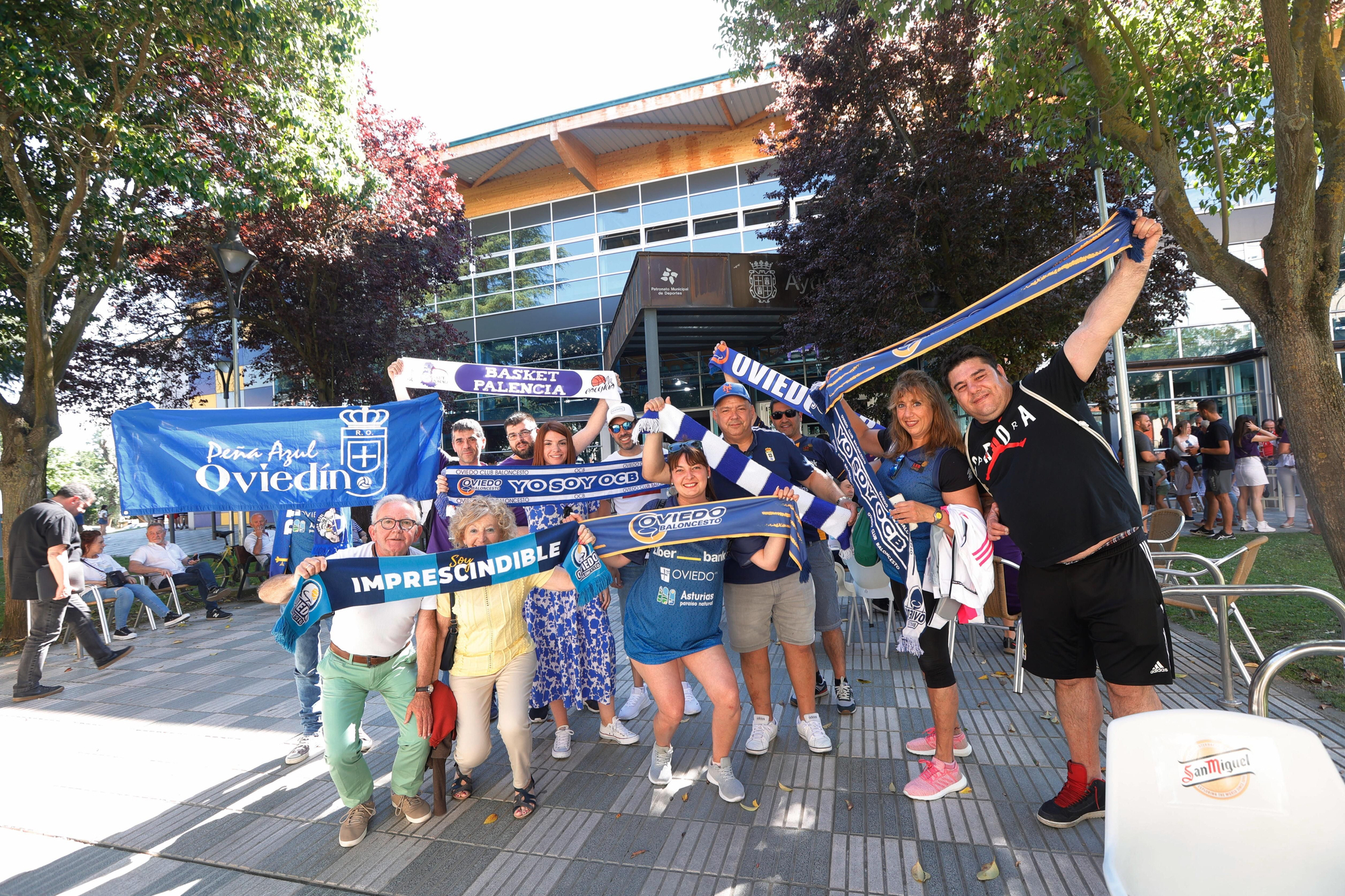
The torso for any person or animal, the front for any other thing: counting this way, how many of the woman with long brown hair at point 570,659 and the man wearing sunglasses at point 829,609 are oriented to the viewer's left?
0

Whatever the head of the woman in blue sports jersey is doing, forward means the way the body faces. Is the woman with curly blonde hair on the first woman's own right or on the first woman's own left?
on the first woman's own right

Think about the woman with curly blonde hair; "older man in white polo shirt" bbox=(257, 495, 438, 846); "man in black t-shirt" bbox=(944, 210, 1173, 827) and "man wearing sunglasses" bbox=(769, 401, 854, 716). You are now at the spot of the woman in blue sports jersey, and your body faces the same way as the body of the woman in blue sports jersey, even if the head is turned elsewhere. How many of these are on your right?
2

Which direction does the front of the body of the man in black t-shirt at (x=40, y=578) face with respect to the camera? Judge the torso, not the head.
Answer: to the viewer's right

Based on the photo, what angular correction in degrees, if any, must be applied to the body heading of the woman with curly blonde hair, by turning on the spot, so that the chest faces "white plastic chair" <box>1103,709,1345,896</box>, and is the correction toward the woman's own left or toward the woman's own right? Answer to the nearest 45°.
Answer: approximately 45° to the woman's own left

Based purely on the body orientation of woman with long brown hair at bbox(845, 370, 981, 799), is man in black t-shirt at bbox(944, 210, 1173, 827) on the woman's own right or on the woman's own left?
on the woman's own left
